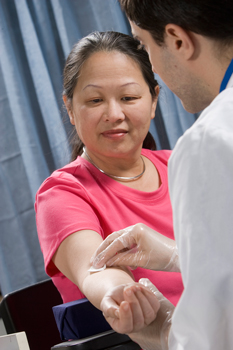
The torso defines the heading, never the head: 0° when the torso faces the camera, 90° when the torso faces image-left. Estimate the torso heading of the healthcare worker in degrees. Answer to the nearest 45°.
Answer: approximately 135°

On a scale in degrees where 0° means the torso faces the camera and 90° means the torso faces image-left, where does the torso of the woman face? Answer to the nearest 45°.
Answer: approximately 0°

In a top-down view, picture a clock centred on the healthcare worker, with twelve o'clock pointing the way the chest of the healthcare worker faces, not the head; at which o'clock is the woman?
The woman is roughly at 1 o'clock from the healthcare worker.

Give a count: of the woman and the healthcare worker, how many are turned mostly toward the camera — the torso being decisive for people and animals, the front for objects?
1
